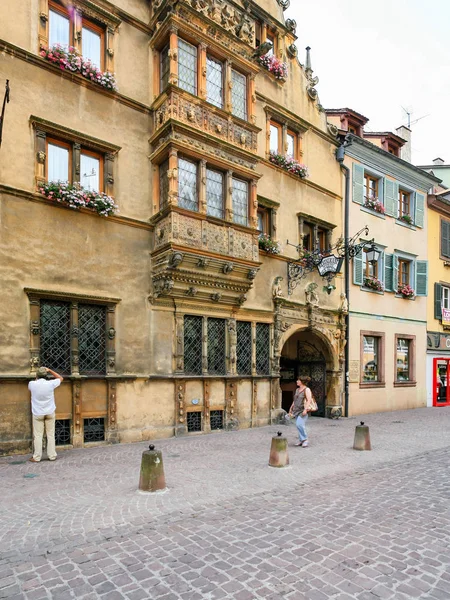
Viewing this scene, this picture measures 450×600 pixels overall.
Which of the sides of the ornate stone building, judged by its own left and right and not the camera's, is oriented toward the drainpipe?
left

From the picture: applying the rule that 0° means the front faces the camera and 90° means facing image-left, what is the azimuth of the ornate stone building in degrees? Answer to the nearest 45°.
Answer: approximately 315°

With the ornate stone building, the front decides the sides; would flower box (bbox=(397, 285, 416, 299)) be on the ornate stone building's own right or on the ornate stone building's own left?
on the ornate stone building's own left

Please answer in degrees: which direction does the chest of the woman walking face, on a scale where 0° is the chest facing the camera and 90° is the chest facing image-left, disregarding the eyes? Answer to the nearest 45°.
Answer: approximately 45°

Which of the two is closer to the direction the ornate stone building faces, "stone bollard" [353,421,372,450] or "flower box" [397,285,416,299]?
the stone bollard

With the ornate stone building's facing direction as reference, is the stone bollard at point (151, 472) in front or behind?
in front

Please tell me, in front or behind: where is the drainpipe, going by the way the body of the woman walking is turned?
behind

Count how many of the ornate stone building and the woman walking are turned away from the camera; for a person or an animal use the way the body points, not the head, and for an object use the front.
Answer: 0

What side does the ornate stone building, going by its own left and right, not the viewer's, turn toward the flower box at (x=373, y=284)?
left
